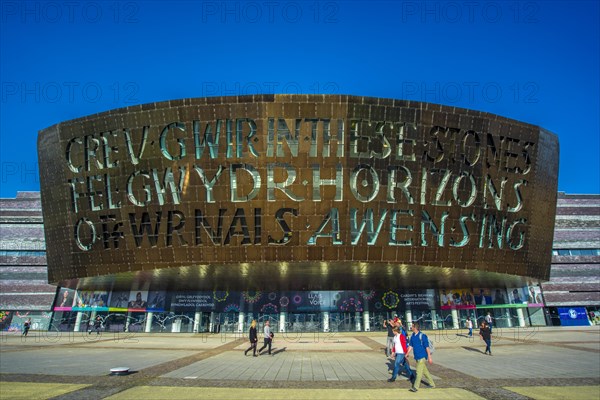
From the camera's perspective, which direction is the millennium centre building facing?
toward the camera
